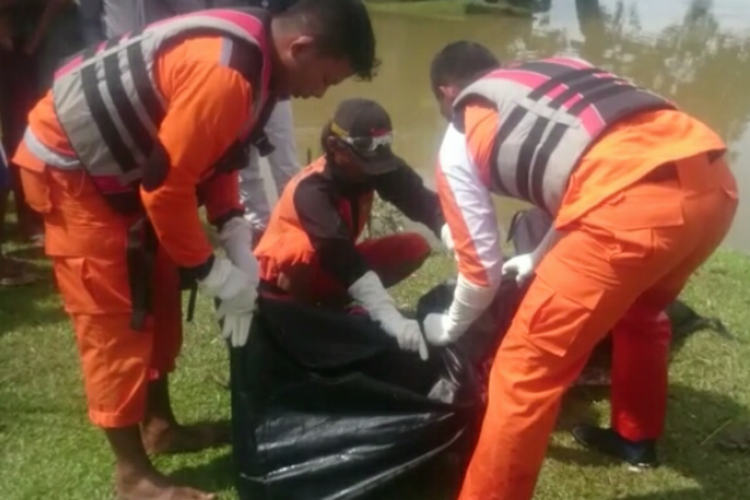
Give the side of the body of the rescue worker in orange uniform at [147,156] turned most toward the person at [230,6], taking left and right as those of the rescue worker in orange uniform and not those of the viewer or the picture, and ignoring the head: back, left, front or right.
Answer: left

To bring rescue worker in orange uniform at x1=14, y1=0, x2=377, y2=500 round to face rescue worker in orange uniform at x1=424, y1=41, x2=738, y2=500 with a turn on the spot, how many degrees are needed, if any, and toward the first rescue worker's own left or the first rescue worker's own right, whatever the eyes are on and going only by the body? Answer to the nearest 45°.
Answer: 0° — they already face them

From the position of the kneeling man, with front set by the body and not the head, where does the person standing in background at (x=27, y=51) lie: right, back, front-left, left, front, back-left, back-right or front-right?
back

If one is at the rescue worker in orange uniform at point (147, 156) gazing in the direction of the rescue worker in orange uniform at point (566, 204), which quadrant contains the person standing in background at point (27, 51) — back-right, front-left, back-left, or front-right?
back-left

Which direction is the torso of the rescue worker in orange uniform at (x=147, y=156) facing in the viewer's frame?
to the viewer's right

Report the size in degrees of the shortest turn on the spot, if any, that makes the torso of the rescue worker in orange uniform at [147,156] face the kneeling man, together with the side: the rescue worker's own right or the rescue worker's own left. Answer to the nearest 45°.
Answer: approximately 45° to the rescue worker's own left

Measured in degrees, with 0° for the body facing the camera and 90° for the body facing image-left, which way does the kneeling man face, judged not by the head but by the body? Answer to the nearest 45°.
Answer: approximately 315°

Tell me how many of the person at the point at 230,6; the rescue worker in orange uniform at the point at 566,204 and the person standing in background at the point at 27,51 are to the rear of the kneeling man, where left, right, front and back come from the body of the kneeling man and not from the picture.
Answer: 2
